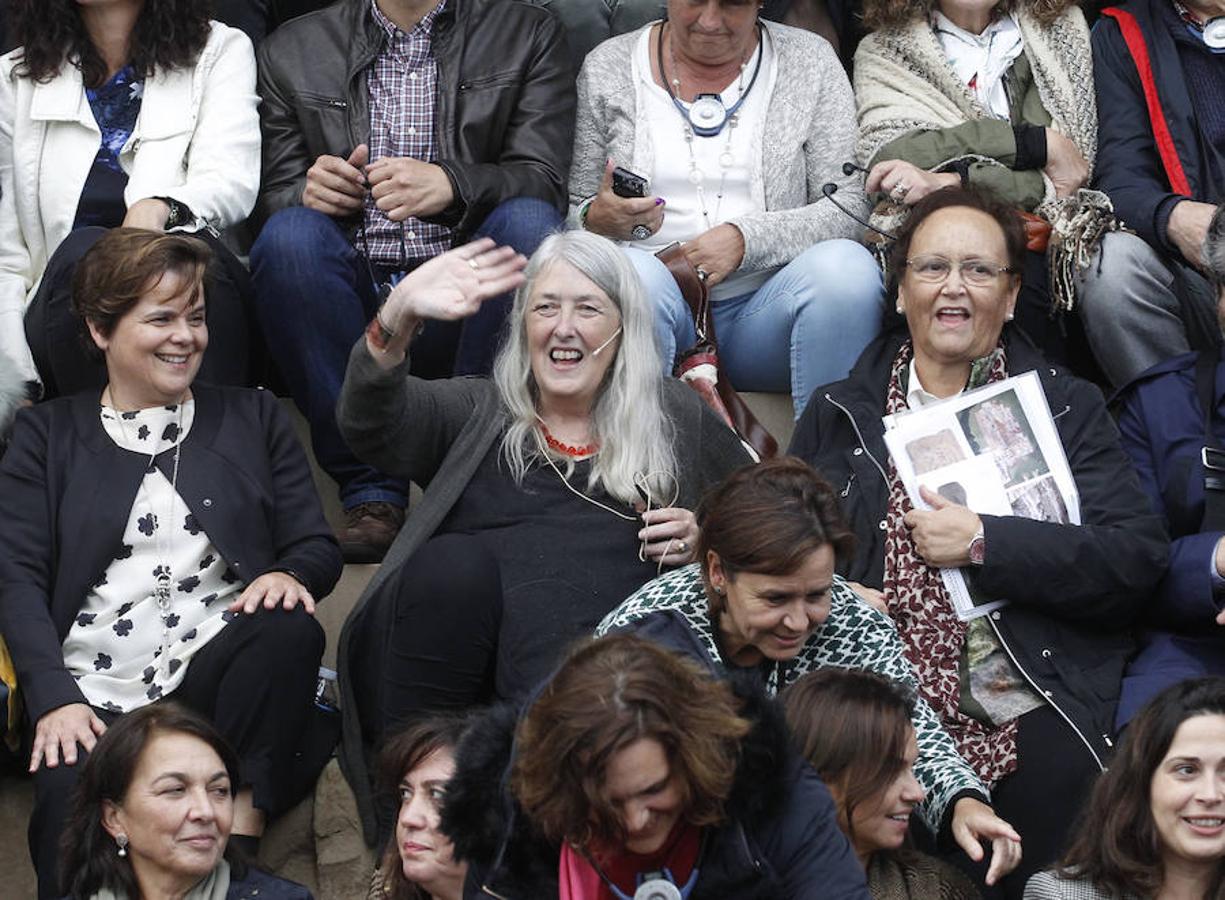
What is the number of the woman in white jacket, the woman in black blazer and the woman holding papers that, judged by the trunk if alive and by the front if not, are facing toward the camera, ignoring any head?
3

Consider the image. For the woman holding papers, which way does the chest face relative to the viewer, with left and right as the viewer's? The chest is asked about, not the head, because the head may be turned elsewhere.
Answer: facing the viewer

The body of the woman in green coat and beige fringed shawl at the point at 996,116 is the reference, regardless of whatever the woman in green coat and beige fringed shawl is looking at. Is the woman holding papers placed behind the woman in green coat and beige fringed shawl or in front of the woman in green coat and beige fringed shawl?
in front

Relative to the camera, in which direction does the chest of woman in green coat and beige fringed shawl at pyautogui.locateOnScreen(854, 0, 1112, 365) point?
toward the camera

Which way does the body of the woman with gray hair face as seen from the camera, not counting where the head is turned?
toward the camera

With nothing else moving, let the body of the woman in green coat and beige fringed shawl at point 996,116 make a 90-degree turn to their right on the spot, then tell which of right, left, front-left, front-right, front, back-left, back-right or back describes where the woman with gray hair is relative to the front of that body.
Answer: front-left

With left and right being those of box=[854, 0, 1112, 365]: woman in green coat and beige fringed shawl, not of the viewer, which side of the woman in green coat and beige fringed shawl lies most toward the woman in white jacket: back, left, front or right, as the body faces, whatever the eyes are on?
right
